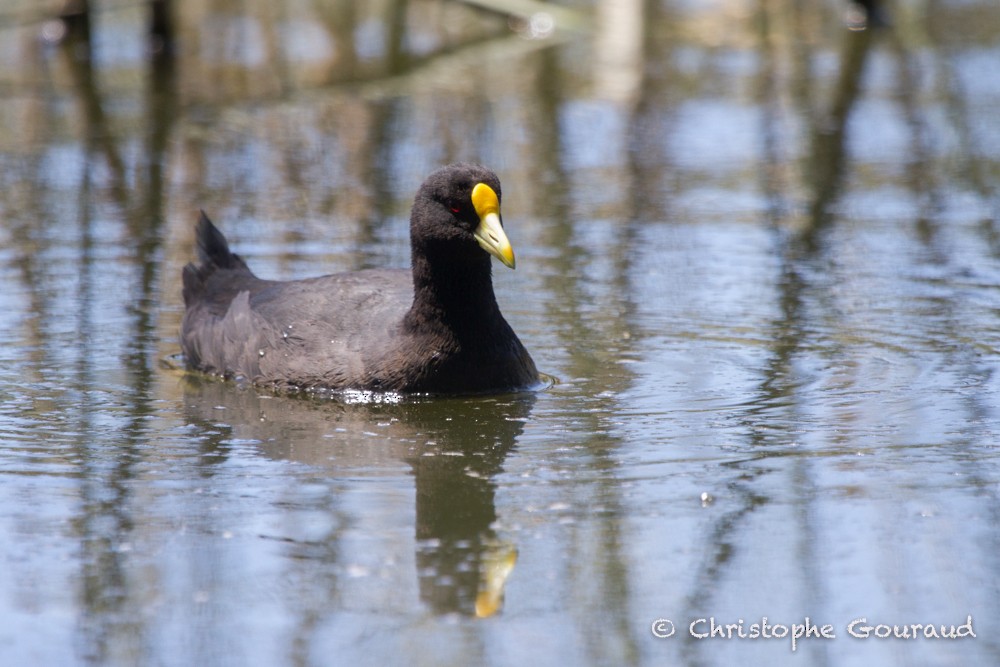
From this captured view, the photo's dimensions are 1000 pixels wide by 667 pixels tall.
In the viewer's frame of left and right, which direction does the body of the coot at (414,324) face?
facing to the right of the viewer
